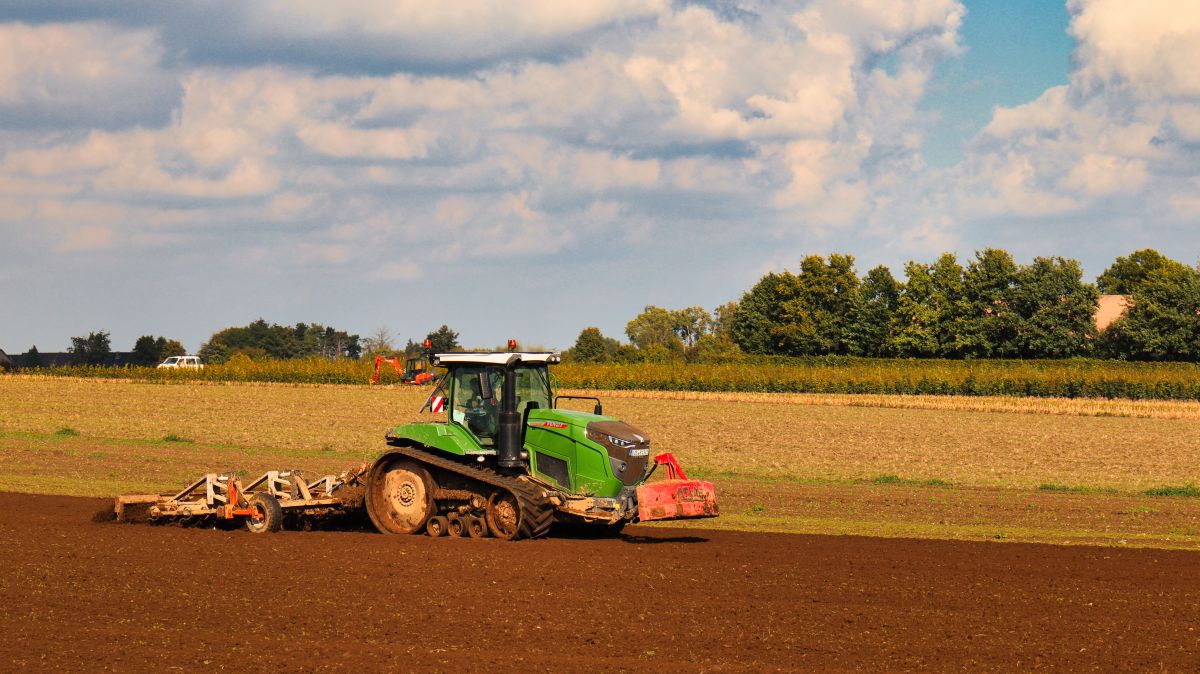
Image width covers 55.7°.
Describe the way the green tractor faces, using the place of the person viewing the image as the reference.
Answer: facing the viewer and to the right of the viewer

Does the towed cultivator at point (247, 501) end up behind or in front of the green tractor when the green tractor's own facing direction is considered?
behind

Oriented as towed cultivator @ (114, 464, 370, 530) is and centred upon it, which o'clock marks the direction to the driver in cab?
The driver in cab is roughly at 1 o'clock from the towed cultivator.

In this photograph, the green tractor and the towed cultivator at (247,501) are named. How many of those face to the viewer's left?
0

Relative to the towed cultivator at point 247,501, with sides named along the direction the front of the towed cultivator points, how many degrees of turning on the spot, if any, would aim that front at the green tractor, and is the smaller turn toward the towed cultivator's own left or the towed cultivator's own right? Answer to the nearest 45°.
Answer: approximately 45° to the towed cultivator's own right

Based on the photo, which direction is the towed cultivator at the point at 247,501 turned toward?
to the viewer's right
